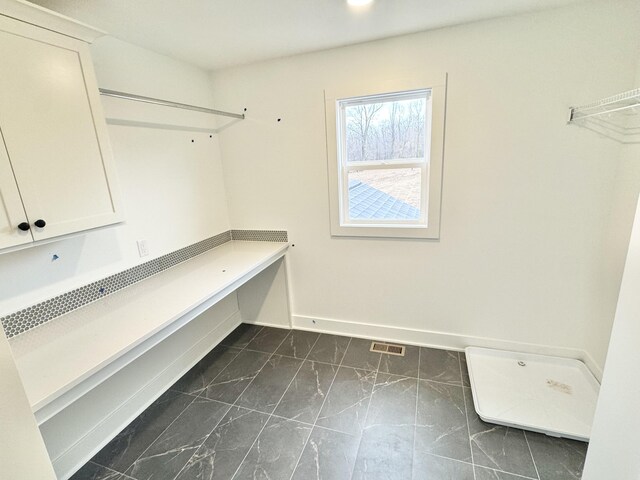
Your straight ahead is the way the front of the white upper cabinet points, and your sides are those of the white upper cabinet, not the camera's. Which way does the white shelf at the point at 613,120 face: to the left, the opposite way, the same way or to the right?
the opposite way

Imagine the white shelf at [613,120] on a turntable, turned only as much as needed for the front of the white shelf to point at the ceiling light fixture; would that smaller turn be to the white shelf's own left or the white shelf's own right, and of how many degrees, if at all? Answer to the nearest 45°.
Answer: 0° — it already faces it

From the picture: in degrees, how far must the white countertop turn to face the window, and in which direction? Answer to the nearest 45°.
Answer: approximately 45° to its left

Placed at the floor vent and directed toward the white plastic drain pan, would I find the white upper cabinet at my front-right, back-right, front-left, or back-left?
back-right

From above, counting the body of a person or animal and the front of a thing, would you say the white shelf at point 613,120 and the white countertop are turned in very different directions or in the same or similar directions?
very different directions

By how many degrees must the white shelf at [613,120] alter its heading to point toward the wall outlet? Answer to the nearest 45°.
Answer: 0° — it already faces it

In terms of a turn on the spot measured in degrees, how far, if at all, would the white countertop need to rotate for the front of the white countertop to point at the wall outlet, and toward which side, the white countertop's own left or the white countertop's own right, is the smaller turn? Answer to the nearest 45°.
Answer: approximately 135° to the white countertop's own left
